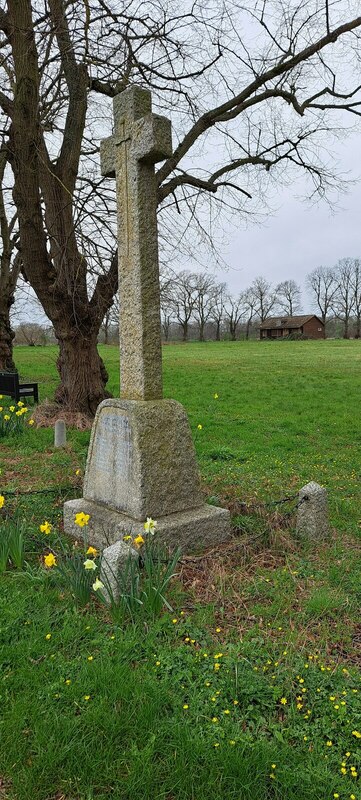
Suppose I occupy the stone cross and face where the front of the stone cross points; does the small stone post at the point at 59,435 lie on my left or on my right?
on my right

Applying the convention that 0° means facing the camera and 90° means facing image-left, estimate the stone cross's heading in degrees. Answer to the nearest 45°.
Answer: approximately 45°

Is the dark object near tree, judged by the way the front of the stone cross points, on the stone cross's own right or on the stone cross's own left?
on the stone cross's own right

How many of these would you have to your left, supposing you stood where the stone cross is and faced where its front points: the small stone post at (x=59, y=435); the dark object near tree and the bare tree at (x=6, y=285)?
0
